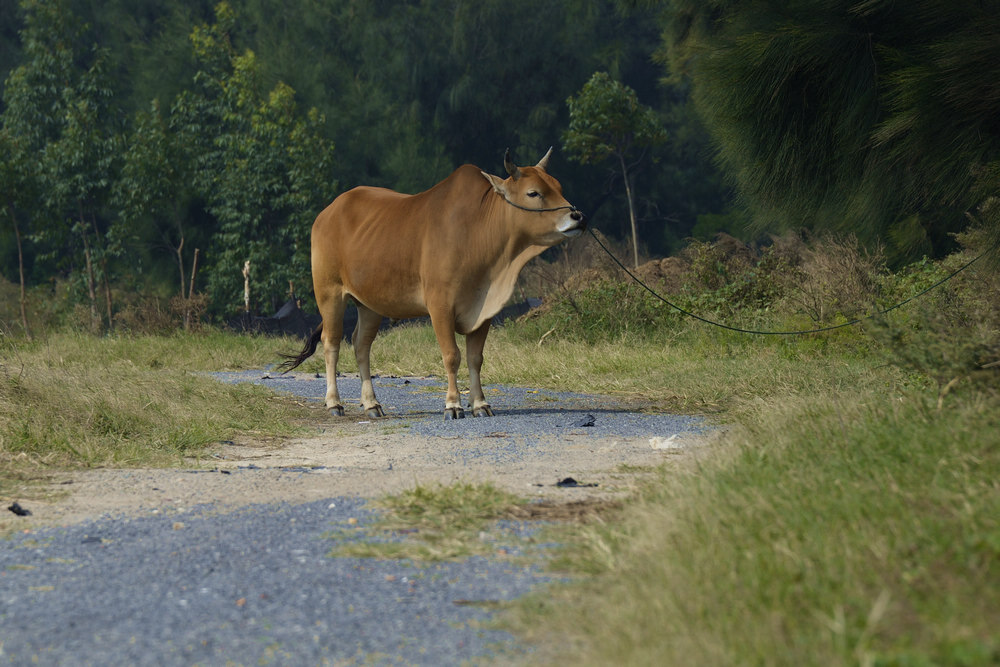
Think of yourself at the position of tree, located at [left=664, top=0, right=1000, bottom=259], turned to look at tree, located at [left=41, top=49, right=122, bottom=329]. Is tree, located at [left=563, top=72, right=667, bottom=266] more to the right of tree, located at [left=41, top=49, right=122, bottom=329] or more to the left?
right

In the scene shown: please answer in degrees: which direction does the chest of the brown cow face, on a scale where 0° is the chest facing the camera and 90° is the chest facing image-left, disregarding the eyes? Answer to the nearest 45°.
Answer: approximately 315°

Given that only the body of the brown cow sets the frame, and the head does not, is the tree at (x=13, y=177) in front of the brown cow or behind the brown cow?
behind

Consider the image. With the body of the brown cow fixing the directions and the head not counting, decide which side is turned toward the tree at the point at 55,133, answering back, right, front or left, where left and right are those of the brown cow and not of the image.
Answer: back

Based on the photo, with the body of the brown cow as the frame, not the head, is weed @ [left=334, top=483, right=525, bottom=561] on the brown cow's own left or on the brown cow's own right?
on the brown cow's own right

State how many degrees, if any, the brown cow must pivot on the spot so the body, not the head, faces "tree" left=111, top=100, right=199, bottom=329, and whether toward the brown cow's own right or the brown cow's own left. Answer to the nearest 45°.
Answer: approximately 135° to the brown cow's own left

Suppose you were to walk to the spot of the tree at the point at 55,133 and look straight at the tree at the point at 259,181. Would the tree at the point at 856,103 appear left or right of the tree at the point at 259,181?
right

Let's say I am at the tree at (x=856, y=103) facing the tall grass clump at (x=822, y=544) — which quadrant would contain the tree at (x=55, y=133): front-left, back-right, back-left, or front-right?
back-right

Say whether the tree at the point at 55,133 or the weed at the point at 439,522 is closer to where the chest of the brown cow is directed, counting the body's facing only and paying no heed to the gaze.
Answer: the weed
